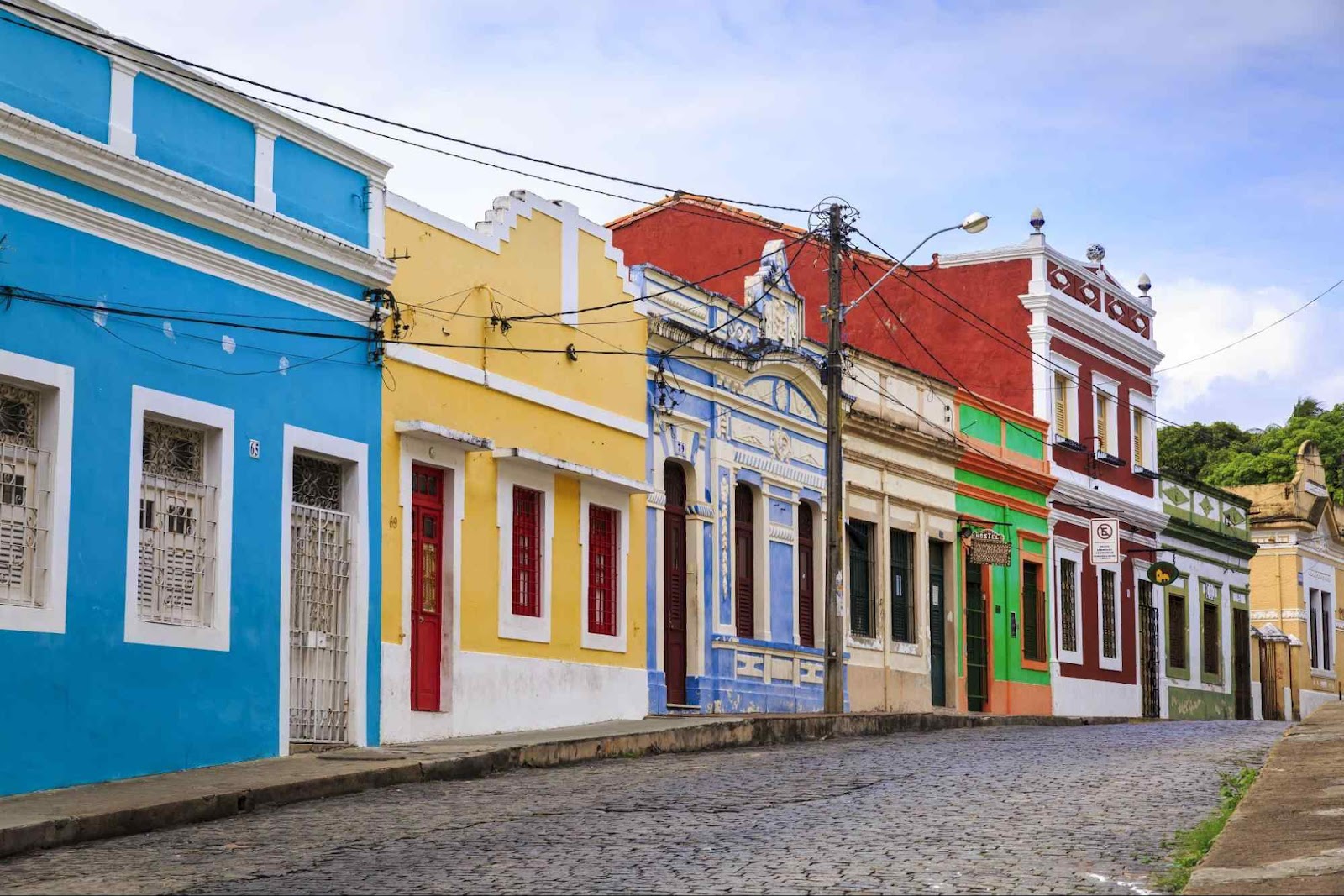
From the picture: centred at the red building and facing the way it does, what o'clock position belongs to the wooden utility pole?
The wooden utility pole is roughly at 2 o'clock from the red building.

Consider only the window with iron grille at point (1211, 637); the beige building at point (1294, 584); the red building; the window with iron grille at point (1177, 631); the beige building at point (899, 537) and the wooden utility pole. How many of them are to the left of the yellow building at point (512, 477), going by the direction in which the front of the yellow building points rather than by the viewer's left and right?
6

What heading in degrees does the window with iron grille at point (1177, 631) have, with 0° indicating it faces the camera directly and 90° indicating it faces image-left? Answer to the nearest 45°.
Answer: approximately 315°

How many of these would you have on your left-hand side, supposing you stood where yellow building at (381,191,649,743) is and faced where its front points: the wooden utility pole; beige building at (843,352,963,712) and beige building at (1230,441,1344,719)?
3

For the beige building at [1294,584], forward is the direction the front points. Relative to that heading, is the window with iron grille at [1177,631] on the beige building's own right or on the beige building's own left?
on the beige building's own right

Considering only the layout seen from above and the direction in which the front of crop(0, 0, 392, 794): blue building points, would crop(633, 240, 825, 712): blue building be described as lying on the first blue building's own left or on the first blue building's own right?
on the first blue building's own left

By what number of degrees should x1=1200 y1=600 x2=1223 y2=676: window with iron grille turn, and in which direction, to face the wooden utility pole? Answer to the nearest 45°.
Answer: approximately 45° to its right

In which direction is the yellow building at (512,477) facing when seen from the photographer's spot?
facing the viewer and to the right of the viewer

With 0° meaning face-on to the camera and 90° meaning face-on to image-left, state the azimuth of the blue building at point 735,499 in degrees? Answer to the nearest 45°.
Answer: approximately 315°

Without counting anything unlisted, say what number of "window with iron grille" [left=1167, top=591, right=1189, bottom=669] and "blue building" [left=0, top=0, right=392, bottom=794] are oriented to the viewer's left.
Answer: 0

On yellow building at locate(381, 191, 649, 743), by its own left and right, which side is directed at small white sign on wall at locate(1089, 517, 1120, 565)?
left

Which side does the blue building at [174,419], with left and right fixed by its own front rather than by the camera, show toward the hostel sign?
left

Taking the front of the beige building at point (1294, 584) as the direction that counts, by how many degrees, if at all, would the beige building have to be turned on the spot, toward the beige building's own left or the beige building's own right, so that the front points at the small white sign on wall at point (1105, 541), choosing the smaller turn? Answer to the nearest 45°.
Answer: approximately 45° to the beige building's own right

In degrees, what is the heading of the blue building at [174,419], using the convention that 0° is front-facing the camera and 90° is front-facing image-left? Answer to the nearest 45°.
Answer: approximately 315°

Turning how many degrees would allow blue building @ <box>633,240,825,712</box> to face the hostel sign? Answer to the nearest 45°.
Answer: approximately 90° to its left

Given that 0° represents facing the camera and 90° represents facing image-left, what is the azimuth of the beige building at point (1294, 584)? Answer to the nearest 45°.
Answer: approximately 315°

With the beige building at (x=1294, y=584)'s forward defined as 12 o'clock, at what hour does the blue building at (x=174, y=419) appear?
The blue building is roughly at 2 o'clock from the beige building.
